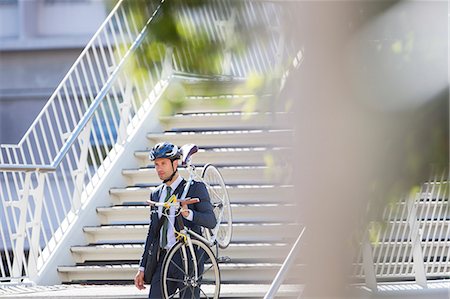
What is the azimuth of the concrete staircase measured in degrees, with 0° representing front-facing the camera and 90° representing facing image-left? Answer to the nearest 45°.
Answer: approximately 0°

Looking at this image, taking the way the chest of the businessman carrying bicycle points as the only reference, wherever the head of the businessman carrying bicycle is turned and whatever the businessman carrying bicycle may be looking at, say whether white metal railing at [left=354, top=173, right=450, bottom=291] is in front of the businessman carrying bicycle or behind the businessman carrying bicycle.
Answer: behind

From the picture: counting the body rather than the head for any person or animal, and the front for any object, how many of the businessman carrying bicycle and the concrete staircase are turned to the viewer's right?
0

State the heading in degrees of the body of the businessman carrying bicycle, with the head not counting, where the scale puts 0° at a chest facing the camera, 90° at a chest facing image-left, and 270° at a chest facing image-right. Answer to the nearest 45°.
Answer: approximately 45°

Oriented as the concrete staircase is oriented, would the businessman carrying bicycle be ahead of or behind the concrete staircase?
ahead
